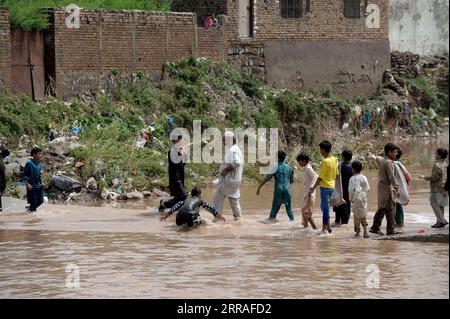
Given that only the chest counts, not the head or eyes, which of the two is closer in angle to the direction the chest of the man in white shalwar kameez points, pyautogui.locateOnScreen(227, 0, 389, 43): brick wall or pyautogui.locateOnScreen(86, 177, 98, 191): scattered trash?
the scattered trash

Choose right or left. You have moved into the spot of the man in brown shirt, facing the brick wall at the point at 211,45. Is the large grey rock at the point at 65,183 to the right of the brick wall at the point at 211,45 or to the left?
left

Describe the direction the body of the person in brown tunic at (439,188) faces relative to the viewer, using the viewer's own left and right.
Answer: facing to the left of the viewer

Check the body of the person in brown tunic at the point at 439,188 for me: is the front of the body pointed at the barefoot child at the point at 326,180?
yes

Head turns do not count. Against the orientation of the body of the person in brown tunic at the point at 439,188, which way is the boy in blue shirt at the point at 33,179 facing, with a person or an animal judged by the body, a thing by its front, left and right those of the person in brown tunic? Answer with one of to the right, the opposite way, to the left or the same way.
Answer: the opposite way

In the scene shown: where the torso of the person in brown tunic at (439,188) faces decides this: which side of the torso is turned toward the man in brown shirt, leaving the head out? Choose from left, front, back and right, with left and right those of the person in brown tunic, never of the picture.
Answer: front

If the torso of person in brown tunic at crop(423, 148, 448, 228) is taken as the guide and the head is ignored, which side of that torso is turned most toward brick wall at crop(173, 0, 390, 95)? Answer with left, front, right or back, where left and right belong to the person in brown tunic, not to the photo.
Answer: right

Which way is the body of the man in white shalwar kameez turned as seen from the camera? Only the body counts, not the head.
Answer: to the viewer's left

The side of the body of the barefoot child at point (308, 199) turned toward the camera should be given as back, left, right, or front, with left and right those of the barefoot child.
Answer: left

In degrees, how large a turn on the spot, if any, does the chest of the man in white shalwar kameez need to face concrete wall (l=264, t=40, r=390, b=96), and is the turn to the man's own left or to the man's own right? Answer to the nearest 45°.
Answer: approximately 90° to the man's own right
